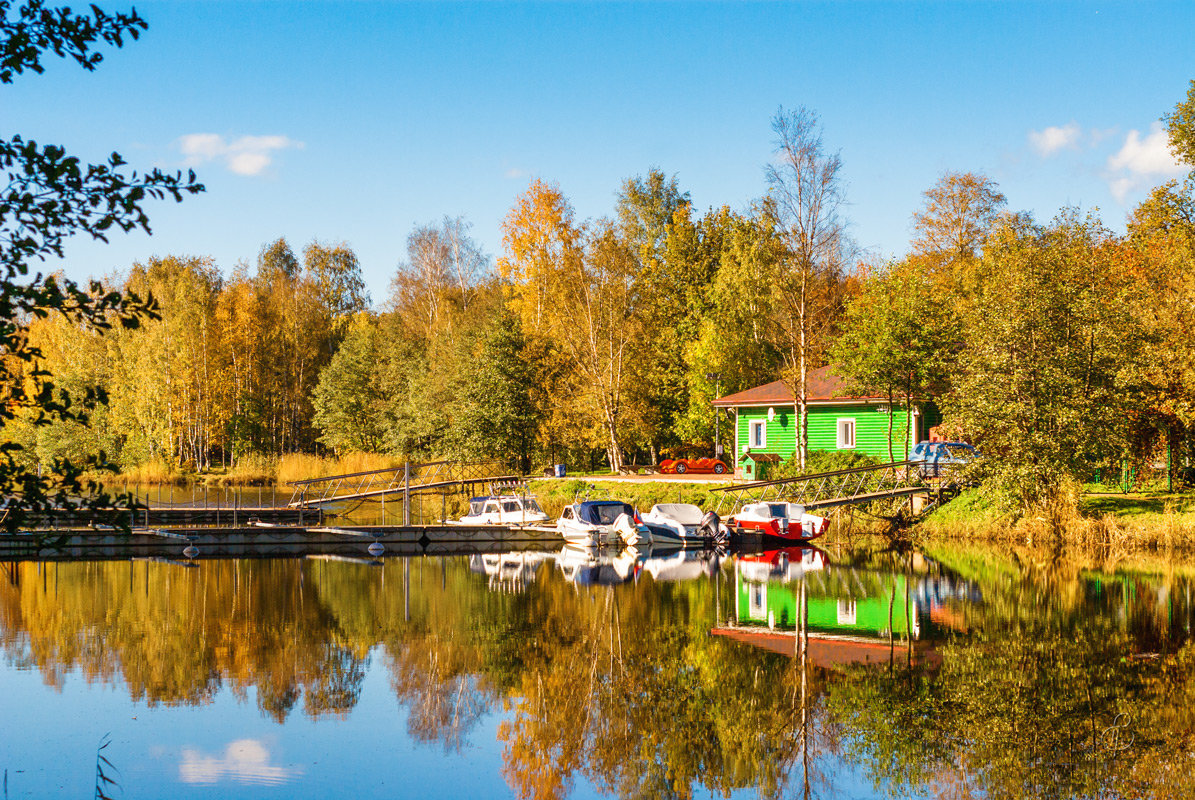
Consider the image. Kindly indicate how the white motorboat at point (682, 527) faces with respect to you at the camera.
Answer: facing away from the viewer and to the left of the viewer

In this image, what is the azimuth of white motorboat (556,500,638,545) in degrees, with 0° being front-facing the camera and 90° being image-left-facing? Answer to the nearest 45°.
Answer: approximately 135°

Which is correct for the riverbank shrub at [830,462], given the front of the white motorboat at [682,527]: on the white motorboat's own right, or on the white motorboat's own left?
on the white motorboat's own right

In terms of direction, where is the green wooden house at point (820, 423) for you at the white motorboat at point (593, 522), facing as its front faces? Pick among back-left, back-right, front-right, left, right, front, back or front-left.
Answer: right

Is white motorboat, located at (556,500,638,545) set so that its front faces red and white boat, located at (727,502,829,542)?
no

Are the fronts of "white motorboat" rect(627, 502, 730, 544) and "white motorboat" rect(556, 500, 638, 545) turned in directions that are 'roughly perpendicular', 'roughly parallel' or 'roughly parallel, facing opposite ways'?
roughly parallel

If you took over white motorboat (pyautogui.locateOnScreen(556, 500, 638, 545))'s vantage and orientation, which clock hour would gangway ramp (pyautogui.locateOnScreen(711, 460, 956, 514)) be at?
The gangway ramp is roughly at 4 o'clock from the white motorboat.

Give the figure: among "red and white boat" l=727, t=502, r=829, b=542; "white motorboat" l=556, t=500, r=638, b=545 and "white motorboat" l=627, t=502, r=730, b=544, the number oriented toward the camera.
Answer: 0

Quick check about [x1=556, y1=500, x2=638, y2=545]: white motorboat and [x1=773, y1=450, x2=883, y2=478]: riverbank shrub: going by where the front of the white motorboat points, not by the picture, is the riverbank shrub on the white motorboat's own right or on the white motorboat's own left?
on the white motorboat's own right

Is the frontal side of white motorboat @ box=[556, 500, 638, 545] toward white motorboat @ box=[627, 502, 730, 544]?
no

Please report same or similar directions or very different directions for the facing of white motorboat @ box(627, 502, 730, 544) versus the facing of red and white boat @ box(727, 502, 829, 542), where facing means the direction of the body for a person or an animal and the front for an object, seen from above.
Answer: same or similar directions

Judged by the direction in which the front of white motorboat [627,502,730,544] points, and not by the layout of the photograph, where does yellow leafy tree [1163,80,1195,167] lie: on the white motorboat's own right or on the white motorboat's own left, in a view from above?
on the white motorboat's own right

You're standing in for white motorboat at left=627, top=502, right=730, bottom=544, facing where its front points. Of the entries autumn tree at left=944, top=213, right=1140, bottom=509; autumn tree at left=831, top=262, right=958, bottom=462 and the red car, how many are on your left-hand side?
0

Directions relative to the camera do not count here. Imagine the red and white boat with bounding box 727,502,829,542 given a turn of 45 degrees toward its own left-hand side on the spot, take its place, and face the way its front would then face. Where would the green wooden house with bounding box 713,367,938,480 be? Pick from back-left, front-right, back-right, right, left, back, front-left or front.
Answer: right

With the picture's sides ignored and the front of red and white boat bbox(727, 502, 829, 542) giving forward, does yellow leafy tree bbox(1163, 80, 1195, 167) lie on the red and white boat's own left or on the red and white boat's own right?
on the red and white boat's own right
